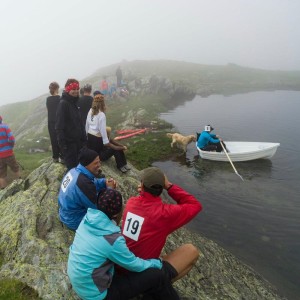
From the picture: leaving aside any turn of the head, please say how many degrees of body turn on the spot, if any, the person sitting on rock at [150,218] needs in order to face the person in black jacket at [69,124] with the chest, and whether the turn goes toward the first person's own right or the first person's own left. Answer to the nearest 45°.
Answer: approximately 90° to the first person's own left

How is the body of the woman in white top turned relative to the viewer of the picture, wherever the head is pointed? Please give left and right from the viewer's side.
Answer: facing away from the viewer and to the right of the viewer

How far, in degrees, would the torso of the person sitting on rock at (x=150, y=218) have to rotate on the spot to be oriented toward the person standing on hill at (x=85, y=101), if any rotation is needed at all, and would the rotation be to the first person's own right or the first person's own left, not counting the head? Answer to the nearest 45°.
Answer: approximately 90° to the first person's own left

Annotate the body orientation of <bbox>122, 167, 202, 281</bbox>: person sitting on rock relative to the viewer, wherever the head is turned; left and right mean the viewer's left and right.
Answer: facing away from the viewer and to the right of the viewer

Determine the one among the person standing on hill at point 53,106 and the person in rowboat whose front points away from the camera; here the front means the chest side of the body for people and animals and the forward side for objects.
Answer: the person standing on hill

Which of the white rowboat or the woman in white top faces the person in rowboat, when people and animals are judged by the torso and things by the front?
the woman in white top

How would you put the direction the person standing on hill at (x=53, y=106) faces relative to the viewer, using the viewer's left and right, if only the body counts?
facing away from the viewer

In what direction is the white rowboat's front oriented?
to the viewer's right

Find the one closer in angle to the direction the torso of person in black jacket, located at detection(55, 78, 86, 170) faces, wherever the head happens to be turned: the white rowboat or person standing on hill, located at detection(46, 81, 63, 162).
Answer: the white rowboat
